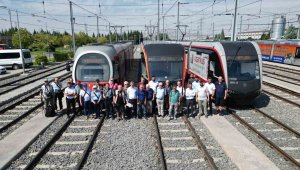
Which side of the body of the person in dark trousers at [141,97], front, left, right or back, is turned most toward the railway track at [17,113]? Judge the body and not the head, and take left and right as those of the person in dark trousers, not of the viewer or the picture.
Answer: right

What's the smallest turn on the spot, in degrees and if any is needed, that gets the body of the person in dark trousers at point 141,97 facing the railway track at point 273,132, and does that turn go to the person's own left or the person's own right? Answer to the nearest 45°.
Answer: approximately 90° to the person's own left

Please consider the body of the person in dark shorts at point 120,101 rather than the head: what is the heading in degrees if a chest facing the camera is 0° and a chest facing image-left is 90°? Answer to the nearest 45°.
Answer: approximately 0°

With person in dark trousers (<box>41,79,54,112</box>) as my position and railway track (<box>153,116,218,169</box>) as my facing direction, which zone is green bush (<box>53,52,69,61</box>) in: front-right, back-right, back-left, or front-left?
back-left

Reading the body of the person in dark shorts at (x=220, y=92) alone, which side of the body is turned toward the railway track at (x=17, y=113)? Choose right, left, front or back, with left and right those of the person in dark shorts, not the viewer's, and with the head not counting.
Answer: right

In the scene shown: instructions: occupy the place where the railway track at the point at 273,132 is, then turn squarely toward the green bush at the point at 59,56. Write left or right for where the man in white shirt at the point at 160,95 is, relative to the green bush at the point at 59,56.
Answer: left

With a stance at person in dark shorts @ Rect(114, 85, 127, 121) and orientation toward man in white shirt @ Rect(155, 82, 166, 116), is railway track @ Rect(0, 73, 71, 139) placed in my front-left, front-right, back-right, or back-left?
back-left

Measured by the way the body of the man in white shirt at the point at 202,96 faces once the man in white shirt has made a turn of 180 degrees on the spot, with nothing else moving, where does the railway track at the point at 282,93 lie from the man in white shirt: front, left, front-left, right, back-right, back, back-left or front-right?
front-right

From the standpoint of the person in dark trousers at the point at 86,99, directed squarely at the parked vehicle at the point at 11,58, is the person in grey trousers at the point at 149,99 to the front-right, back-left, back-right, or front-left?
back-right

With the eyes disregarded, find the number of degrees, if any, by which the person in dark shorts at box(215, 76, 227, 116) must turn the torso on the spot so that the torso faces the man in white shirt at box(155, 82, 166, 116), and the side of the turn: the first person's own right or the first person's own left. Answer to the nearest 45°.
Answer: approximately 45° to the first person's own right

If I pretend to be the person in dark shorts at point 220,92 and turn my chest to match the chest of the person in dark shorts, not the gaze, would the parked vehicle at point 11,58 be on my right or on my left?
on my right
